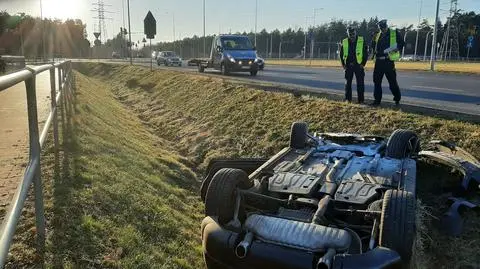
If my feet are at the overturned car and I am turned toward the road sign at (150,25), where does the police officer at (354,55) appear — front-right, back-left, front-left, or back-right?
front-right

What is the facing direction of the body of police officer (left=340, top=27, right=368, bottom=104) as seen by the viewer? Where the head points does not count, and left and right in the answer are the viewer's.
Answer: facing the viewer

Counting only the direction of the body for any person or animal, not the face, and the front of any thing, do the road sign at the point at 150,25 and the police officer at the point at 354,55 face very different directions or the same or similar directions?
very different directions

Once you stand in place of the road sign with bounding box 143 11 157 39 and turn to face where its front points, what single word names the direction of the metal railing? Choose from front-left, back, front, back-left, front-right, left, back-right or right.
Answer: back

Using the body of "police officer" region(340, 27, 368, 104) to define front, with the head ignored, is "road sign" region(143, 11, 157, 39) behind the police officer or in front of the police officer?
behind

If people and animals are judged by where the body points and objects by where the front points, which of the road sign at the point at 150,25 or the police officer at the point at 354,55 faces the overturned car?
the police officer

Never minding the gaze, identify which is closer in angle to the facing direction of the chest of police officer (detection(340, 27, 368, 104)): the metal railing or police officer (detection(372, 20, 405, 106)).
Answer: the metal railing

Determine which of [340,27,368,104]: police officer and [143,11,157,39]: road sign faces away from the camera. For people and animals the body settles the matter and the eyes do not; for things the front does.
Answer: the road sign

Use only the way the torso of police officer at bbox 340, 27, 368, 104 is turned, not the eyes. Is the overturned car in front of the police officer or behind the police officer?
in front

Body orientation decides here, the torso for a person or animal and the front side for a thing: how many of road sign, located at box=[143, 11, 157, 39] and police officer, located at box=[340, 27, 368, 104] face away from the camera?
1

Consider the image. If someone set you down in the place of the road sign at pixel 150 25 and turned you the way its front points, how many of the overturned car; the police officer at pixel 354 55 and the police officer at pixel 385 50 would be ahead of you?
0

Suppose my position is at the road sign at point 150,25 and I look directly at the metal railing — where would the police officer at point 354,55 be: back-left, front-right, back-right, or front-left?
front-left

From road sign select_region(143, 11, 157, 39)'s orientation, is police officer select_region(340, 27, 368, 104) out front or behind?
behind

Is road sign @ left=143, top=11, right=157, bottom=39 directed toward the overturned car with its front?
no

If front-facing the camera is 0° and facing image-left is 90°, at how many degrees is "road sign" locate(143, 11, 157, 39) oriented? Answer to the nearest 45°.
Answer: approximately 180°
